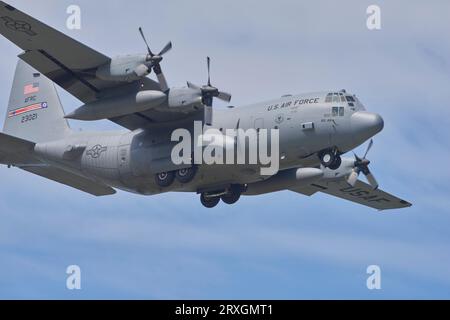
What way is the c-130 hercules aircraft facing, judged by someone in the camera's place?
facing the viewer and to the right of the viewer
